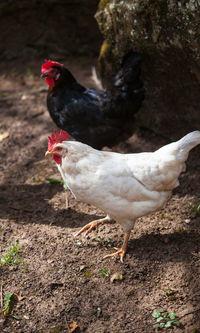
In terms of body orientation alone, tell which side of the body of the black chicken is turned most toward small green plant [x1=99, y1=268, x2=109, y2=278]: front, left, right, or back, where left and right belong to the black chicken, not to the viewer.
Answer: left

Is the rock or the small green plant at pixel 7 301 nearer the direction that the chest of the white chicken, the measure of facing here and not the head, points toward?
the small green plant

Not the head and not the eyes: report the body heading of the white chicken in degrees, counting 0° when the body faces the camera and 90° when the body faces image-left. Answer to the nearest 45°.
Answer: approximately 90°

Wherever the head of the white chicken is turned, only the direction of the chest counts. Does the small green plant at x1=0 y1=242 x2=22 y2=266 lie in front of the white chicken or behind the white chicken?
in front

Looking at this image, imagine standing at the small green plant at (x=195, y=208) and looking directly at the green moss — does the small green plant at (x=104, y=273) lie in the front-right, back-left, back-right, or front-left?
back-left

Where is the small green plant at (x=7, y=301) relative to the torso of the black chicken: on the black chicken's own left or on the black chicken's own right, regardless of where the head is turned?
on the black chicken's own left

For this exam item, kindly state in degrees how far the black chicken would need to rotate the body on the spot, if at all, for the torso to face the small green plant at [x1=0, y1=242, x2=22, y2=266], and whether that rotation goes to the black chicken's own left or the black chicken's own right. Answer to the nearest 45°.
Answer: approximately 45° to the black chicken's own left

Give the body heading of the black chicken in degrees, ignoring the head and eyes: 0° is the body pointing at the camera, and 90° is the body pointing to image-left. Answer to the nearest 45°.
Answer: approximately 90°

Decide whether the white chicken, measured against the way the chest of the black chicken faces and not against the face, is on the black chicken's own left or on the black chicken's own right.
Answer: on the black chicken's own left

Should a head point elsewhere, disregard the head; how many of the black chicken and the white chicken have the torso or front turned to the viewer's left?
2

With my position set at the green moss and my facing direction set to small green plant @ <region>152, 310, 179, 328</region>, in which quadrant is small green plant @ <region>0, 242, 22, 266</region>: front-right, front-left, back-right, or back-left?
front-right

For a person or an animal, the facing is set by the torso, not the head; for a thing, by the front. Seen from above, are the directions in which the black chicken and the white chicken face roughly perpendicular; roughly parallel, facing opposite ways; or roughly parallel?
roughly parallel
